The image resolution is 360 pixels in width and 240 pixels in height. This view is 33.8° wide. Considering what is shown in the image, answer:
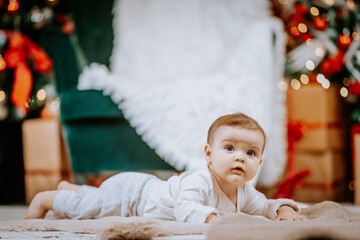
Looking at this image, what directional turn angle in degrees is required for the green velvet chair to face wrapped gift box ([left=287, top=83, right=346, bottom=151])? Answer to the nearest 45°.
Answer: approximately 90° to its left

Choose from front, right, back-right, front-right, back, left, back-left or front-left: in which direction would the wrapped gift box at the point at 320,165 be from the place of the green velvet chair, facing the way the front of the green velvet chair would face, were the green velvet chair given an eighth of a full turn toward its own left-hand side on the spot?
front-left

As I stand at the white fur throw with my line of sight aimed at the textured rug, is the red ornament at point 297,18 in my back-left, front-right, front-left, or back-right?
back-left

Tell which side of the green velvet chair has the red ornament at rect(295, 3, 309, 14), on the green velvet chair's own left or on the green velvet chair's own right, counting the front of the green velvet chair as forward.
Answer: on the green velvet chair's own left

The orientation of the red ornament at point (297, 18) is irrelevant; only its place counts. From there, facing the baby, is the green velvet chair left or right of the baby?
right

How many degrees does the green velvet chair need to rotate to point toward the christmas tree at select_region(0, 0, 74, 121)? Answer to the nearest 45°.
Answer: approximately 135° to its right

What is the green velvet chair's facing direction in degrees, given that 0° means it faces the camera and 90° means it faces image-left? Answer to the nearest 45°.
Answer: approximately 0°

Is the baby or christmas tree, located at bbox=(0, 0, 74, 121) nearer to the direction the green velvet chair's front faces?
the baby

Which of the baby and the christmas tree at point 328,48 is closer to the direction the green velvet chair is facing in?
the baby

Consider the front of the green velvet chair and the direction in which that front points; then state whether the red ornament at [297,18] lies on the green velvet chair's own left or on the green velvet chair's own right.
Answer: on the green velvet chair's own left

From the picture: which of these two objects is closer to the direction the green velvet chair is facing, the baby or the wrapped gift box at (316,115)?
the baby
